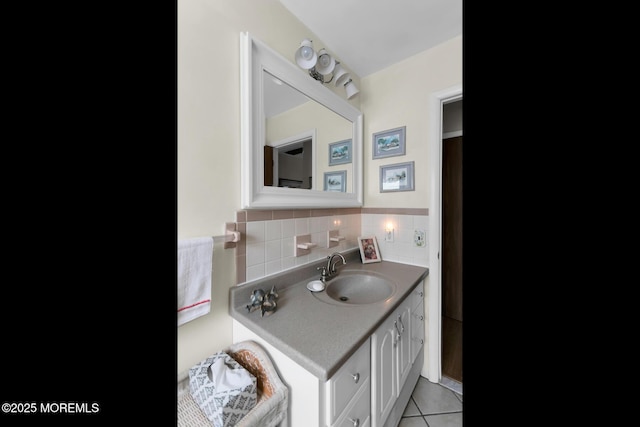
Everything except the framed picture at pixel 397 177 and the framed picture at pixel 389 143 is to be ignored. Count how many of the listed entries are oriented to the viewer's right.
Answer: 0

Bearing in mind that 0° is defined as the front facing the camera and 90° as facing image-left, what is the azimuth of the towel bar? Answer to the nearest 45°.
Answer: approximately 315°

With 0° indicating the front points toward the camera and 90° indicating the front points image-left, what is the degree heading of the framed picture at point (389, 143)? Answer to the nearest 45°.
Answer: approximately 45°

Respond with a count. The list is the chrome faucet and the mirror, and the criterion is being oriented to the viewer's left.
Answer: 0

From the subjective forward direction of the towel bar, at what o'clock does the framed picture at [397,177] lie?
The framed picture is roughly at 10 o'clock from the towel bar.

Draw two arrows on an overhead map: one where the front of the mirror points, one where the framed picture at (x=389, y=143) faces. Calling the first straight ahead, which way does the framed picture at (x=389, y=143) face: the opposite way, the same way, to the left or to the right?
to the right
